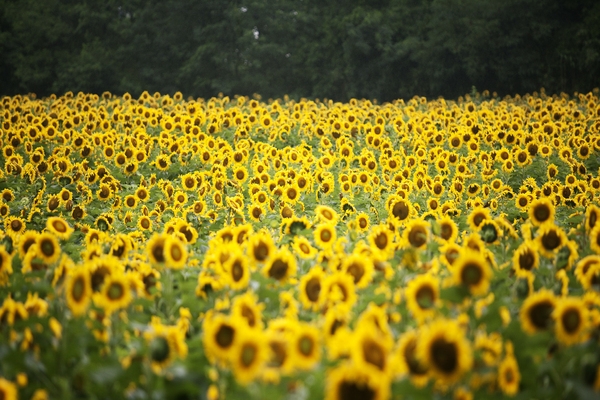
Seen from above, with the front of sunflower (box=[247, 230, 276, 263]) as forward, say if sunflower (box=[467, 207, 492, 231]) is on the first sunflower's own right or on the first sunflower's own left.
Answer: on the first sunflower's own left

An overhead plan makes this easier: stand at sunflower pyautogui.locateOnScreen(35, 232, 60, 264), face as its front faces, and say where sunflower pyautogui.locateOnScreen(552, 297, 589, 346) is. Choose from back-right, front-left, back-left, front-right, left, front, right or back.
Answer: front-left

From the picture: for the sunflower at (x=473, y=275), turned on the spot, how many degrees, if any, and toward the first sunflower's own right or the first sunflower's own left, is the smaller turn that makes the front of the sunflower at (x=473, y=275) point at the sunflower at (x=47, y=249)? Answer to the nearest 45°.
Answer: approximately 90° to the first sunflower's own right

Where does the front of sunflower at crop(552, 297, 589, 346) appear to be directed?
toward the camera

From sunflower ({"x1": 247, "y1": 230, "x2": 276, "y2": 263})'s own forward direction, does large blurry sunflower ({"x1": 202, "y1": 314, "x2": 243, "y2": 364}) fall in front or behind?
in front

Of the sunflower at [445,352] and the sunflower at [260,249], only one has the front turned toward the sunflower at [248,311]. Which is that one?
the sunflower at [260,249]

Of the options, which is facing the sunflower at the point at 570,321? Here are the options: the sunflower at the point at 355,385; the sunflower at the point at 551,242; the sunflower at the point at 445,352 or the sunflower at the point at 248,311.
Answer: the sunflower at the point at 551,242

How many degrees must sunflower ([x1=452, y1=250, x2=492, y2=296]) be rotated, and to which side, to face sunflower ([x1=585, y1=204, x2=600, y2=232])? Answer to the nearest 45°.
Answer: approximately 135° to its left

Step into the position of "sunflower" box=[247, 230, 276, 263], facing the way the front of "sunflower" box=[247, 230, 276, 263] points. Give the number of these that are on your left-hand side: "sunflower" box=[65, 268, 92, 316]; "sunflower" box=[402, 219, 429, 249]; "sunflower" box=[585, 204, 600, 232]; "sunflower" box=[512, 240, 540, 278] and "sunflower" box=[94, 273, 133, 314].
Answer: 3

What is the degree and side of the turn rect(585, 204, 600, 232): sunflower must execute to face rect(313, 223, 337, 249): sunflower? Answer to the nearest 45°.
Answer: approximately 135° to its right

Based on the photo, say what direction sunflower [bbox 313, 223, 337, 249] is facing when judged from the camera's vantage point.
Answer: facing the viewer

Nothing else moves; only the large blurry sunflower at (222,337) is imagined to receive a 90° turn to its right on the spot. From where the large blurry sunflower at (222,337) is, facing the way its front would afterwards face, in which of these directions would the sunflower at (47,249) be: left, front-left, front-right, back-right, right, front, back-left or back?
right

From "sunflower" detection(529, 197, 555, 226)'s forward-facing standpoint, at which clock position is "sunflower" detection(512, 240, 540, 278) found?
"sunflower" detection(512, 240, 540, 278) is roughly at 12 o'clock from "sunflower" detection(529, 197, 555, 226).

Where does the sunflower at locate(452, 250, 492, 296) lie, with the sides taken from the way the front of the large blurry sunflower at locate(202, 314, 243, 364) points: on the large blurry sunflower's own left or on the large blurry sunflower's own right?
on the large blurry sunflower's own left

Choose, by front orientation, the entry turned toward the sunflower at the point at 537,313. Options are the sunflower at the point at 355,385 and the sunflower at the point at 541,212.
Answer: the sunflower at the point at 541,212
